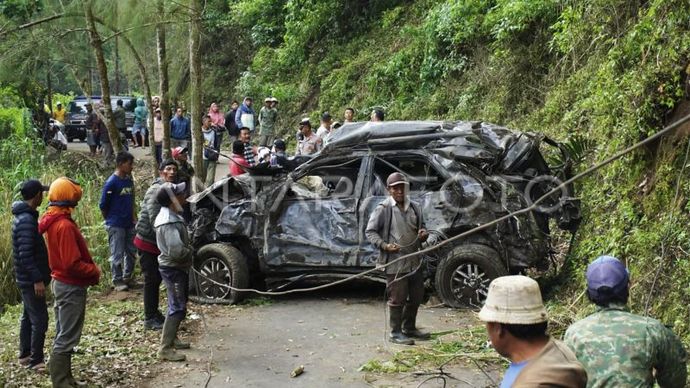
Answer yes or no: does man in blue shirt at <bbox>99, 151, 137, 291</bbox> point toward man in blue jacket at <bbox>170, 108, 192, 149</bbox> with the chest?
no

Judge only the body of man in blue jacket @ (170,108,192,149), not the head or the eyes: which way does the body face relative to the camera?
toward the camera

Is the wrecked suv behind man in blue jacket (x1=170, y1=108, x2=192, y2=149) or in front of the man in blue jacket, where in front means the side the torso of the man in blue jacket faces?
in front

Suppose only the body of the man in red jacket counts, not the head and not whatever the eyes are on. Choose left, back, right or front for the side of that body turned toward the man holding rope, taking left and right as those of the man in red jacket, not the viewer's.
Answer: front

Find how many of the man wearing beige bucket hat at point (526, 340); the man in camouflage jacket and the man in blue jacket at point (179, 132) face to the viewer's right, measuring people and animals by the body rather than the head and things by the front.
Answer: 0

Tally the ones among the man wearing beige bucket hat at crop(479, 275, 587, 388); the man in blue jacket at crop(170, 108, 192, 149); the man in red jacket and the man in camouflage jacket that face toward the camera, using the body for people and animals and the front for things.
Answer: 1

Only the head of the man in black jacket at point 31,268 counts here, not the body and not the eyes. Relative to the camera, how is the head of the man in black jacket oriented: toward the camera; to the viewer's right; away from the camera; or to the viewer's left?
to the viewer's right

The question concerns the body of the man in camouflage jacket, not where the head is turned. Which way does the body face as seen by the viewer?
away from the camera

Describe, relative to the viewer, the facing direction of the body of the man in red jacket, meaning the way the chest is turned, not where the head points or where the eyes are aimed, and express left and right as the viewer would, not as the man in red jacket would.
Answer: facing to the right of the viewer

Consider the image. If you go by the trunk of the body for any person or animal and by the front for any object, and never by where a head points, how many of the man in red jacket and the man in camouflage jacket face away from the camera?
1

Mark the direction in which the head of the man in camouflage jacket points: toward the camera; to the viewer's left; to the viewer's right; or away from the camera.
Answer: away from the camera
